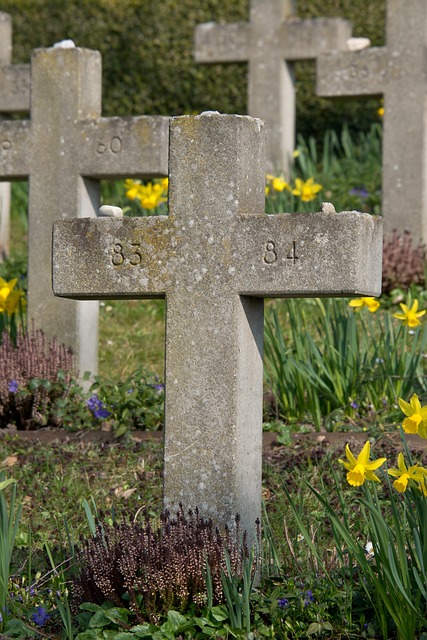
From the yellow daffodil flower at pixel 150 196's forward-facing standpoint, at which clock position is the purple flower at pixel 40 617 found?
The purple flower is roughly at 12 o'clock from the yellow daffodil flower.

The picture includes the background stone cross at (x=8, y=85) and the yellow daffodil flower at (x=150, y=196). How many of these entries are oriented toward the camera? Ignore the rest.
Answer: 2

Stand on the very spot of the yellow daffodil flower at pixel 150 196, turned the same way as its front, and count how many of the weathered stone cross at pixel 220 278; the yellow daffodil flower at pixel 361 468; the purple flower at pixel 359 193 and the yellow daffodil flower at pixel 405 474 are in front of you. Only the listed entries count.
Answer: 3

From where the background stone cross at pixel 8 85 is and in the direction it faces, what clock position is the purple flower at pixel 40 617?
The purple flower is roughly at 12 o'clock from the background stone cross.

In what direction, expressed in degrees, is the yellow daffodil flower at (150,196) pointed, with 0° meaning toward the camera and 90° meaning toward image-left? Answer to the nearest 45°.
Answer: approximately 0°

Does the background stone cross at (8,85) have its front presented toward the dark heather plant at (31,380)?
yes

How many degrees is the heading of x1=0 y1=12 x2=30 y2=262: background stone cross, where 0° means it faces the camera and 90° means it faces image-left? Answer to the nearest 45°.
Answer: approximately 0°
